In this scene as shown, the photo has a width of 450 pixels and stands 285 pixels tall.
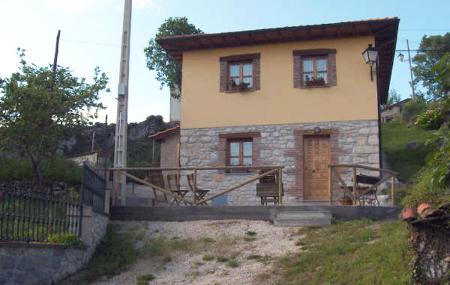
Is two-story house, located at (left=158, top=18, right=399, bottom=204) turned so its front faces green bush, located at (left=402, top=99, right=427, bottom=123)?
no

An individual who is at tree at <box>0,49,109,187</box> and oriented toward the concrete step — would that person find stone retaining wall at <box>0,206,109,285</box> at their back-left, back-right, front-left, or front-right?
front-right

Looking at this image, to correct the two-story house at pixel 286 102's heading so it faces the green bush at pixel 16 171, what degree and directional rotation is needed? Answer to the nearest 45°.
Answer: approximately 90° to its right

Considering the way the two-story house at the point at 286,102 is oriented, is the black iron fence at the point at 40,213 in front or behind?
in front

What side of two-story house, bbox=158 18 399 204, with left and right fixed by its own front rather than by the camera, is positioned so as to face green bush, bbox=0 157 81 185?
right

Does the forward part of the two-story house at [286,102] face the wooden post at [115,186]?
no

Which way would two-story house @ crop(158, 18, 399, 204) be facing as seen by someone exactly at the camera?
facing the viewer

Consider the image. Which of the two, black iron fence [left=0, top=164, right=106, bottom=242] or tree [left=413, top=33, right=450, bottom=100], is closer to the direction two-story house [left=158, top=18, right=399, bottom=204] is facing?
the black iron fence

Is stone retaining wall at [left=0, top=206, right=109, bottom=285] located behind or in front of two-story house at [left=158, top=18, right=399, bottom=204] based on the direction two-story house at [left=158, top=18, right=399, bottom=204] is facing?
in front

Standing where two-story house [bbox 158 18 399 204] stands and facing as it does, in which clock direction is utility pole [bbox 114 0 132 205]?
The utility pole is roughly at 2 o'clock from the two-story house.

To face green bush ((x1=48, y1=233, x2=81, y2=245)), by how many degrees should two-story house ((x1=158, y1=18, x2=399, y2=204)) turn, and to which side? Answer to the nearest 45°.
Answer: approximately 45° to its right

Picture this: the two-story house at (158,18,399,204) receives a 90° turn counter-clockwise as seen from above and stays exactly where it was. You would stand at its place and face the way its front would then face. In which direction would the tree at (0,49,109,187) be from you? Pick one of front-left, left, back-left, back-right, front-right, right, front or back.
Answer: back
